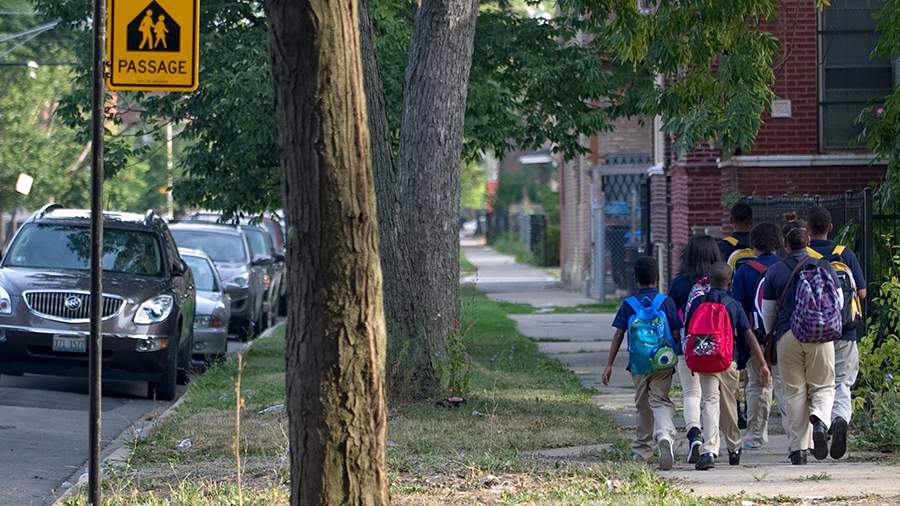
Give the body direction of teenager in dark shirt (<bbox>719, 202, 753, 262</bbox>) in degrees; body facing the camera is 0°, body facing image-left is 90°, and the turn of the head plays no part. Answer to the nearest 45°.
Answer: approximately 180°

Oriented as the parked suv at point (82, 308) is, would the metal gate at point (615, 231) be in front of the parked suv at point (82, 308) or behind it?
behind

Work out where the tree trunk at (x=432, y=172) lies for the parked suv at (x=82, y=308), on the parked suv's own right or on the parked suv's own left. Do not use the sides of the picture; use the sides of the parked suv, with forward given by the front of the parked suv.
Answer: on the parked suv's own left

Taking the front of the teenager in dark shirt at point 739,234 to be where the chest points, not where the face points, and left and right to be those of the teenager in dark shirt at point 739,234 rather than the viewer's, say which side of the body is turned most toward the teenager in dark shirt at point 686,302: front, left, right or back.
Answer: back

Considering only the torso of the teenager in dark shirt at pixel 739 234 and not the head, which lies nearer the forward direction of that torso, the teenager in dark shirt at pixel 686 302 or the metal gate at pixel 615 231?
the metal gate

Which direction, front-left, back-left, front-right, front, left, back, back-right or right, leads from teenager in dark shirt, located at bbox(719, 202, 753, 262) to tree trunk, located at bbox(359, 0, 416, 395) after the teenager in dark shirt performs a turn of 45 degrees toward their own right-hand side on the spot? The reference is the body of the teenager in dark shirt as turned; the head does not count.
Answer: back-left

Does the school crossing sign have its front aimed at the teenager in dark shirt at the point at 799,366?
no

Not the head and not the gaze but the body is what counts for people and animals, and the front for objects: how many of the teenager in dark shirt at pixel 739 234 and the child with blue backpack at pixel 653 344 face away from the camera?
2

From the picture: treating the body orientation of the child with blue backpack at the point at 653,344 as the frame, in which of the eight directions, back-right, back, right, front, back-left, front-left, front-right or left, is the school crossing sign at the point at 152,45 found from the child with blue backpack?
back-left

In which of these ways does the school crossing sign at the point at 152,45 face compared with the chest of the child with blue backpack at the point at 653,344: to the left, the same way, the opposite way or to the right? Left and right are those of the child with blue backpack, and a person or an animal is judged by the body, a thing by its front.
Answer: the opposite way

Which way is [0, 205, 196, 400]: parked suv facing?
toward the camera

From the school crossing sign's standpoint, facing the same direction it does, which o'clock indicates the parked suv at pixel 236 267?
The parked suv is roughly at 6 o'clock from the school crossing sign.

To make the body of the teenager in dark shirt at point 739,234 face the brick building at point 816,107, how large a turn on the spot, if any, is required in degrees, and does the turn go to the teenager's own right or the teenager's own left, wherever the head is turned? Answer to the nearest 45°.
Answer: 0° — they already face it

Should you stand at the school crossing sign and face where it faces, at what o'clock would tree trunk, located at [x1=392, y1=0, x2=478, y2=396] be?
The tree trunk is roughly at 7 o'clock from the school crossing sign.

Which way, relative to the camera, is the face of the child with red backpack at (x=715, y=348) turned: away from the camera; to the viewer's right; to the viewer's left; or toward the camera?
away from the camera

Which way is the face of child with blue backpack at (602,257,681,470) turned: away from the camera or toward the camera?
away from the camera

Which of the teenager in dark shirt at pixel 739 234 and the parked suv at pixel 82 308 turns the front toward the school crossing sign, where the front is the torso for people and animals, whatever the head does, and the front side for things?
the parked suv

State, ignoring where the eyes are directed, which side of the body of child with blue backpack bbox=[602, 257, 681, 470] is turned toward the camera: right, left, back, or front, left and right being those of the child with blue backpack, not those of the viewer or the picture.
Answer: back

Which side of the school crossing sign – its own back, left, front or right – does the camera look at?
front

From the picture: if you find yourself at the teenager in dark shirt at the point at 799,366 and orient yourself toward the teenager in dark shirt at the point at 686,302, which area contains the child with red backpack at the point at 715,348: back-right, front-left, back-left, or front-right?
front-left
